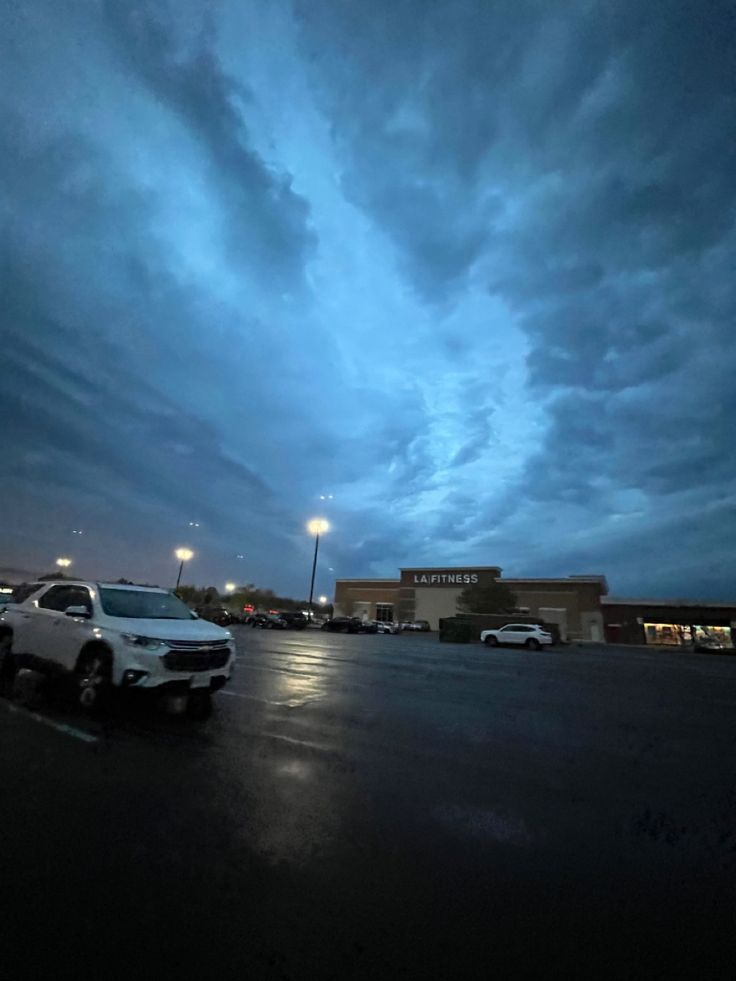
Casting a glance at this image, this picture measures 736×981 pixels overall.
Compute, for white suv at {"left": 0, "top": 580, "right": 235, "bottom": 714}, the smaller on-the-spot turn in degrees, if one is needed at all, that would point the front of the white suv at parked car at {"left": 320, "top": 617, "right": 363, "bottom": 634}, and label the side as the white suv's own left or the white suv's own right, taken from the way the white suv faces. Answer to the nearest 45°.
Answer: approximately 90° to the white suv's own left

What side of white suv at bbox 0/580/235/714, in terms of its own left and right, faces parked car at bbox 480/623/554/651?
left

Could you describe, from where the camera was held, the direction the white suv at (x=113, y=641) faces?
facing the viewer and to the right of the viewer

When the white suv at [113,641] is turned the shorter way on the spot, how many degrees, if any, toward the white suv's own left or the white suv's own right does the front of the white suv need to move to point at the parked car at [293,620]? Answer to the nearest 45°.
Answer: approximately 135° to the white suv's own left

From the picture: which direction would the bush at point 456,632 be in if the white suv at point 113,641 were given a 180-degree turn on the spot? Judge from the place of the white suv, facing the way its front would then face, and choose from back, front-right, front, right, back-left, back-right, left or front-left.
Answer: right

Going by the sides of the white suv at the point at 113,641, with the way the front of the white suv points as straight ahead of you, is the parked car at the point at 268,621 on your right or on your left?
on your left
